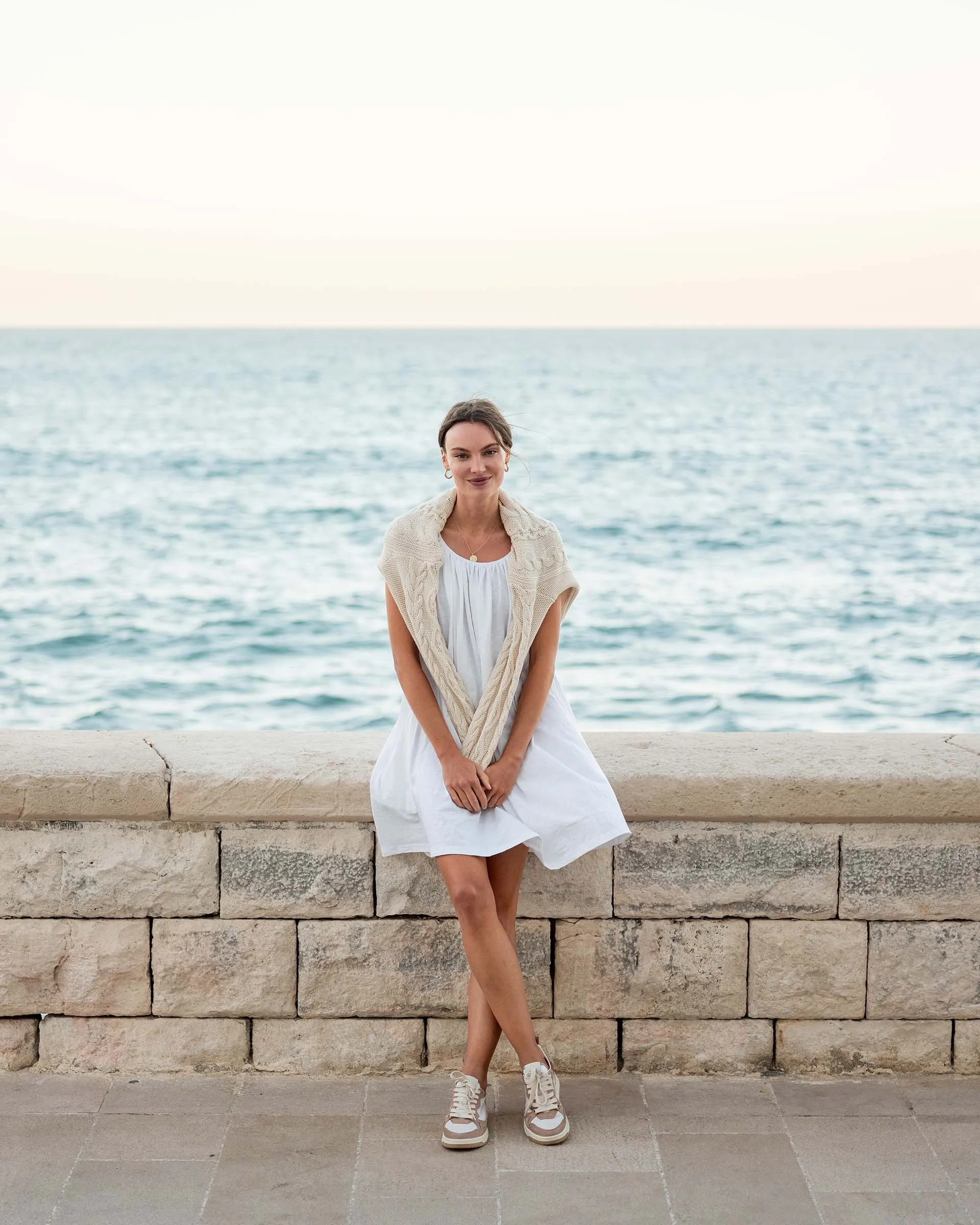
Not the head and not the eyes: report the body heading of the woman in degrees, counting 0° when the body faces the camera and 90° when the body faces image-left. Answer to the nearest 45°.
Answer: approximately 0°
